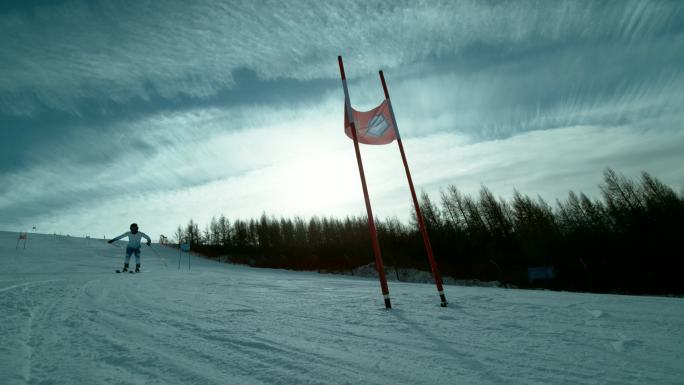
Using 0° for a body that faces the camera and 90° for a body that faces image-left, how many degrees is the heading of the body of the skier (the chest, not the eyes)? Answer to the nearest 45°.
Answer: approximately 0°

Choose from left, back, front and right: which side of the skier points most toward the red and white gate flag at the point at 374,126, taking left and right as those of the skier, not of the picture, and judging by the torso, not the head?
front
